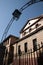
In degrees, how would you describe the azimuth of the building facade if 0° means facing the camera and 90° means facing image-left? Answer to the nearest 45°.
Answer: approximately 45°
